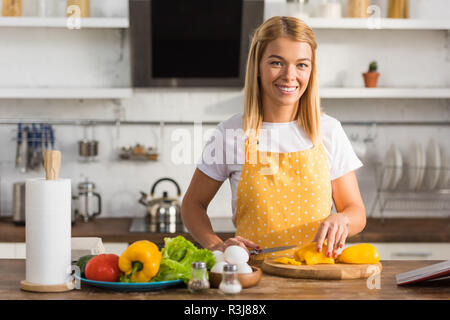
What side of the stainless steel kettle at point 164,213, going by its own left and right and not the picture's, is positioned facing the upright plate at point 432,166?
back

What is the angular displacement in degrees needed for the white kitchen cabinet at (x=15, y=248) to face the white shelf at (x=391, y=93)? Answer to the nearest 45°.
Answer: approximately 90° to its left

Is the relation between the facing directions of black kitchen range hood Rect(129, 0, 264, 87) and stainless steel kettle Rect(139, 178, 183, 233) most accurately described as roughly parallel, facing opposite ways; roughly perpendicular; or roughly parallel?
roughly perpendicular

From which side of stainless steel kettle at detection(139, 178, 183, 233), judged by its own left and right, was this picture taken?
left

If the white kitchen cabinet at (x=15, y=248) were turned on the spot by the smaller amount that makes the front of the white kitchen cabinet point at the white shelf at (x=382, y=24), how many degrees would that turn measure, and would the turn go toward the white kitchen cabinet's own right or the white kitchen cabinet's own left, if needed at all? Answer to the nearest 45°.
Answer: approximately 90° to the white kitchen cabinet's own left

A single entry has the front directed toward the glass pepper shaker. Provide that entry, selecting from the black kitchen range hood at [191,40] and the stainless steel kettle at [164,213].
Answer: the black kitchen range hood

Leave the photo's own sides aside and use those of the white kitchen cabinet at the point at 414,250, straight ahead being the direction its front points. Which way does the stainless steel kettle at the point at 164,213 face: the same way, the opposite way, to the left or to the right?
to the right
